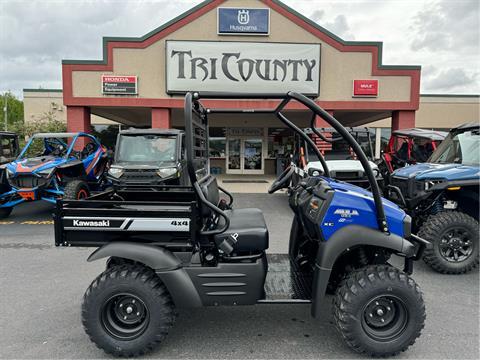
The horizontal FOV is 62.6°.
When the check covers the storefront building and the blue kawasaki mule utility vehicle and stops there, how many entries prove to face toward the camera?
1

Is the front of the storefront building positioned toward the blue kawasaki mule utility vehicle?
yes

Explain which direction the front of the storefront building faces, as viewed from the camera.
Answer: facing the viewer

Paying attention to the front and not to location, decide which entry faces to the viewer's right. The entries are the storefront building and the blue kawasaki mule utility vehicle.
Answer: the blue kawasaki mule utility vehicle

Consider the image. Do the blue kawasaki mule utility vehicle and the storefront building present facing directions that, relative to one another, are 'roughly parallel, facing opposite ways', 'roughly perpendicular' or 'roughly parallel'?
roughly perpendicular

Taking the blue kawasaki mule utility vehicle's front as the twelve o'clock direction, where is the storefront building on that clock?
The storefront building is roughly at 9 o'clock from the blue kawasaki mule utility vehicle.

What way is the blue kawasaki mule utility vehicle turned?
to the viewer's right
